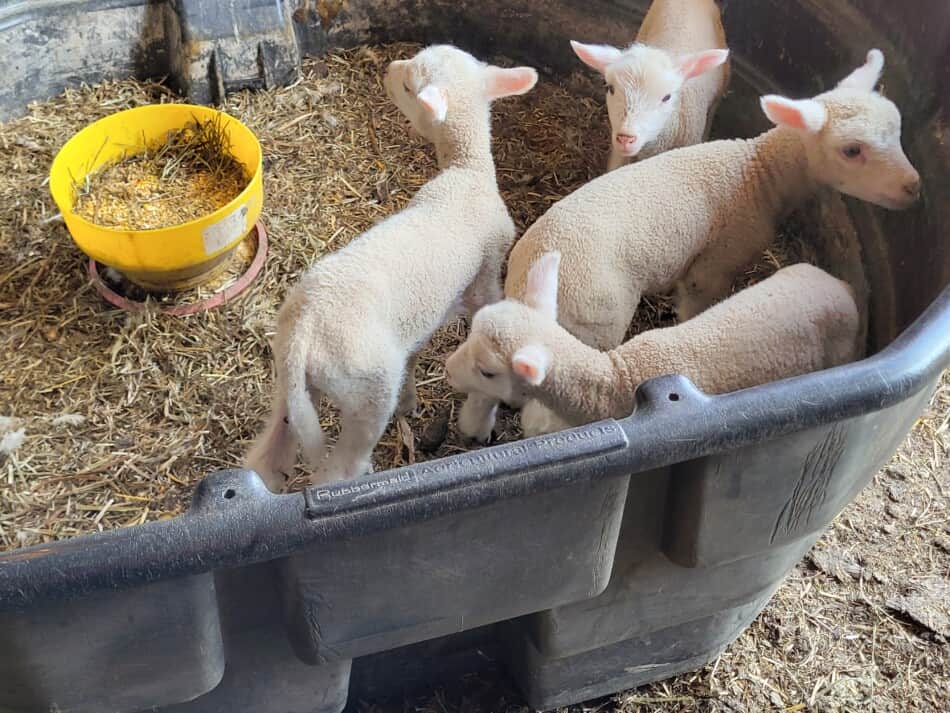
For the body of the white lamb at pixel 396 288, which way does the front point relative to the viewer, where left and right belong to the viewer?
facing away from the viewer and to the right of the viewer

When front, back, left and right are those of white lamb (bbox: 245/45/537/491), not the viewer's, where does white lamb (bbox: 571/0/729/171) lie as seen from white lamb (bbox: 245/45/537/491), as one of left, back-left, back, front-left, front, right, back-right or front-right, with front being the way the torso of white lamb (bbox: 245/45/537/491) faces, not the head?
front

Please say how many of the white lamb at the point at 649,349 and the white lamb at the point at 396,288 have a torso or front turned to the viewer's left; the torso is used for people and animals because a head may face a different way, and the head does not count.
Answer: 1

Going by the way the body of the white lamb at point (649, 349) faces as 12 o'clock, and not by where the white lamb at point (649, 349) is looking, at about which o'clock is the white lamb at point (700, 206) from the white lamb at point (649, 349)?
the white lamb at point (700, 206) is roughly at 3 o'clock from the white lamb at point (649, 349).

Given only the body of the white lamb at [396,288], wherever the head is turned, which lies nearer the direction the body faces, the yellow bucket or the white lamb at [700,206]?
the white lamb

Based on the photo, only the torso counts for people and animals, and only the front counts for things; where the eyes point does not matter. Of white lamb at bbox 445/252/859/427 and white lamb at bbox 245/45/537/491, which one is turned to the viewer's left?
white lamb at bbox 445/252/859/427

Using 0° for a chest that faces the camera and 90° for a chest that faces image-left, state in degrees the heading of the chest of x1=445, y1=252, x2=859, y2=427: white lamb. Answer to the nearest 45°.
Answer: approximately 90°

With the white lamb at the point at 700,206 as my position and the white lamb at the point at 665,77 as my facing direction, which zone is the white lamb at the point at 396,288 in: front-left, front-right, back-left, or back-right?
back-left

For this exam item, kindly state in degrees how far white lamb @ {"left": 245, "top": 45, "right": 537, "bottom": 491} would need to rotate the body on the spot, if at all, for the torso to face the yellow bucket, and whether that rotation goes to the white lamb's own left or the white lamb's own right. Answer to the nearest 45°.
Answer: approximately 90° to the white lamb's own left
